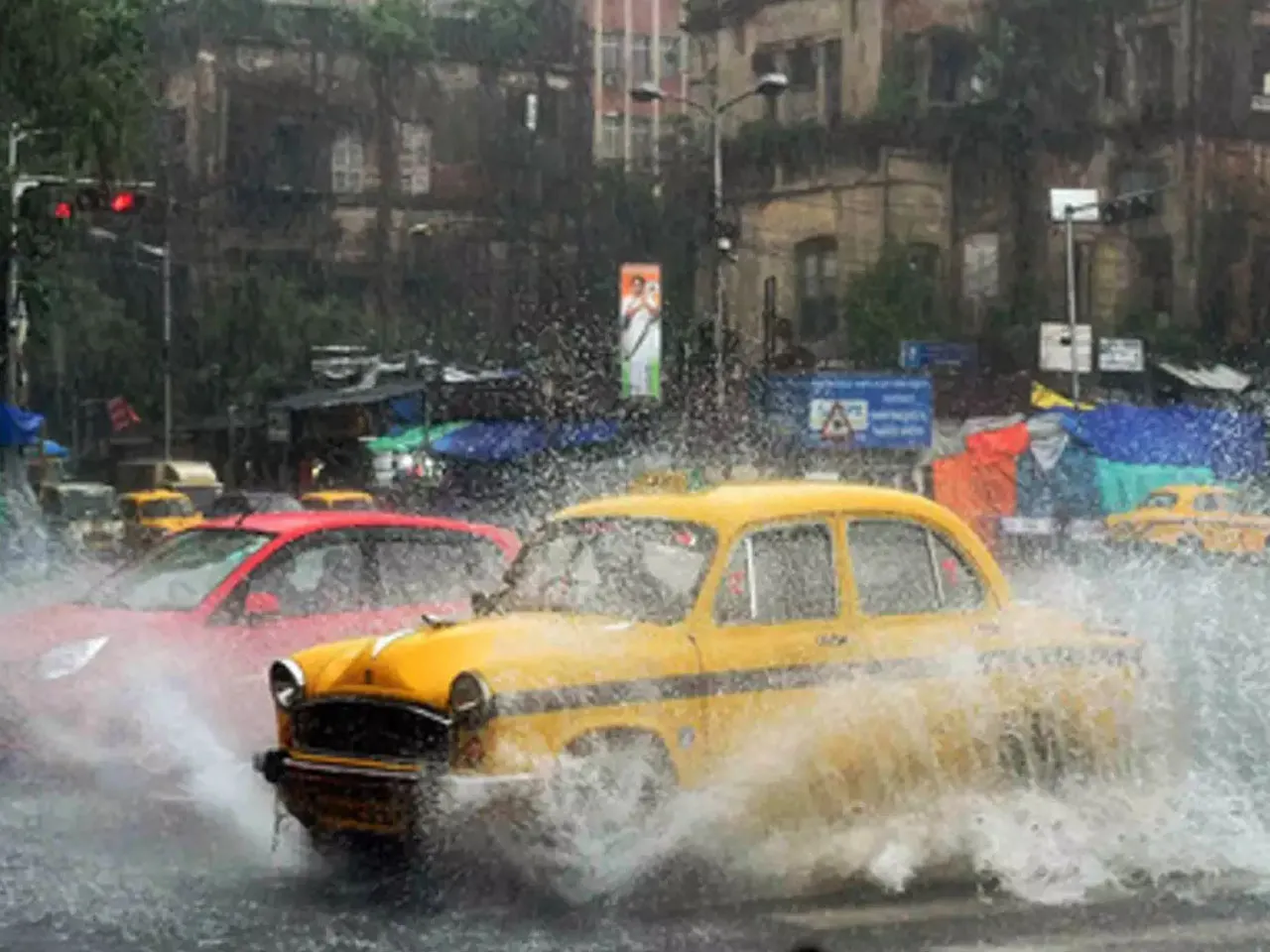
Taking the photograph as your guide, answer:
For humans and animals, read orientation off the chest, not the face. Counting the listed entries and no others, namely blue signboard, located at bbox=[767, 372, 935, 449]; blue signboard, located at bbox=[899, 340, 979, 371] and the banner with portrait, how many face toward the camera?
3

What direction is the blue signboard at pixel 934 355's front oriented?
toward the camera

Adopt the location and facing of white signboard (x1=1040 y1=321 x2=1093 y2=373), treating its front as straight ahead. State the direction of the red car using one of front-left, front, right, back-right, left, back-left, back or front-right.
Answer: front

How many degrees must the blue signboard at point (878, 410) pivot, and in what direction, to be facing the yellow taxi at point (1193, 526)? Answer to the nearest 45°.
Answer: approximately 90° to its left

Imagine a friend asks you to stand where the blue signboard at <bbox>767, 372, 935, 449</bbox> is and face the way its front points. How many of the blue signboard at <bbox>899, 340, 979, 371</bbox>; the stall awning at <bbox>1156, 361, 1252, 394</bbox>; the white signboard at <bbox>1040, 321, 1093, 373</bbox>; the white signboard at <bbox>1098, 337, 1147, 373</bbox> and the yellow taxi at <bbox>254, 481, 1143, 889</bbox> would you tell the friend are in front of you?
1

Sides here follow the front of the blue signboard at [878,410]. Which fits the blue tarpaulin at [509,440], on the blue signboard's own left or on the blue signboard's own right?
on the blue signboard's own right

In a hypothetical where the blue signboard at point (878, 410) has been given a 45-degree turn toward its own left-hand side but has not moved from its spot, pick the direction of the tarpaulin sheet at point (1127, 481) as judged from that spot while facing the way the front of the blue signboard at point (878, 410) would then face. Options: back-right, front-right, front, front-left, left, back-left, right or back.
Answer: front

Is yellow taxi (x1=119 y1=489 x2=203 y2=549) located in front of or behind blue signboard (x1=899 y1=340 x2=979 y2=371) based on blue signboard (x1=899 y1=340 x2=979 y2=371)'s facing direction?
in front

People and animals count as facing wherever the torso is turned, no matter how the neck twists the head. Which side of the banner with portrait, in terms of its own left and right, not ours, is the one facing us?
front

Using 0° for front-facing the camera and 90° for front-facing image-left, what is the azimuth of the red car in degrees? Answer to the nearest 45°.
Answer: approximately 45°

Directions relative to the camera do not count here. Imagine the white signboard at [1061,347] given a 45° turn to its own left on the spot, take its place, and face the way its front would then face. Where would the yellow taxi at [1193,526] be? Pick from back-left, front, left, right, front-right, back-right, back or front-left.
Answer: front-right

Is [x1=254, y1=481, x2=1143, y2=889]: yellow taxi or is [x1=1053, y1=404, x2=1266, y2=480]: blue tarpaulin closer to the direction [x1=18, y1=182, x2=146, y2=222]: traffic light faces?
the yellow taxi

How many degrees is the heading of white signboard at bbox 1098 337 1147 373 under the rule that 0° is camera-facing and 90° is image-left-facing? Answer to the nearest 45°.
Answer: approximately 0°

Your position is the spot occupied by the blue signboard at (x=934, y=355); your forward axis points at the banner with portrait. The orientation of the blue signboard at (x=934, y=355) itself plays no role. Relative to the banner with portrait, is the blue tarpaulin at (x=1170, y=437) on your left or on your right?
left

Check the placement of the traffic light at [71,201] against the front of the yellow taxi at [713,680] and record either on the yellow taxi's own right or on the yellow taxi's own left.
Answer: on the yellow taxi's own right

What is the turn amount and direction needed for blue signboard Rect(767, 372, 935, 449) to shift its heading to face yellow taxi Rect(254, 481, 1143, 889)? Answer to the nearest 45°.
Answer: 0° — it already faces it
